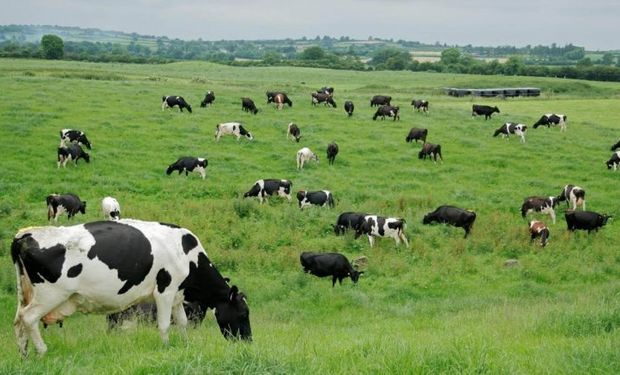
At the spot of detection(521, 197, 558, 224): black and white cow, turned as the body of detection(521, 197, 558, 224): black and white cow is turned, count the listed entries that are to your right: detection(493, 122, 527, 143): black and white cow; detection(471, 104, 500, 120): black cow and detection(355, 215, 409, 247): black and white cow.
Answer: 2

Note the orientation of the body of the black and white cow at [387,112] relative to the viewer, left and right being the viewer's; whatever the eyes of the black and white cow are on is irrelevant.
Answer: facing to the left of the viewer

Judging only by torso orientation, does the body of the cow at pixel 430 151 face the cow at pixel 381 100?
no

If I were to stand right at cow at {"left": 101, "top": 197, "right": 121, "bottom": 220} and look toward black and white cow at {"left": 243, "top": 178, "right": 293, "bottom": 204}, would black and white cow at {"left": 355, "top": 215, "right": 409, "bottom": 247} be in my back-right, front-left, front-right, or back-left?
front-right

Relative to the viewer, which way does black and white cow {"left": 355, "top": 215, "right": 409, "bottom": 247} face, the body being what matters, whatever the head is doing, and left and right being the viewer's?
facing to the left of the viewer

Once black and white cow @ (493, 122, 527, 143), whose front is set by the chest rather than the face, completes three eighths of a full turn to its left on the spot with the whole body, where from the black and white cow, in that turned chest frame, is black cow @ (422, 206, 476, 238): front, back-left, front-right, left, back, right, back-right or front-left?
front-right

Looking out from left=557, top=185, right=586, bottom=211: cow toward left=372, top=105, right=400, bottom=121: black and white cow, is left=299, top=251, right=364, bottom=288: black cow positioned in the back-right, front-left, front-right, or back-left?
back-left

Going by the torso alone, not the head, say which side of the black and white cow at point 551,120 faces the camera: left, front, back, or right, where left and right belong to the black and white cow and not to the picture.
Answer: left

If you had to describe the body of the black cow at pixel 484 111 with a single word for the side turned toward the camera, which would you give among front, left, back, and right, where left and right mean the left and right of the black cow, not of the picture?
right

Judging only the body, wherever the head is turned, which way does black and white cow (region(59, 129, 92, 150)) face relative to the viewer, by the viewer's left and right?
facing to the right of the viewer

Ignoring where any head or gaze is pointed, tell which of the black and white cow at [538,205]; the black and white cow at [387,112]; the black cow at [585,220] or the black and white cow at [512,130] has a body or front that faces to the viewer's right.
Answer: the black cow at [585,220]

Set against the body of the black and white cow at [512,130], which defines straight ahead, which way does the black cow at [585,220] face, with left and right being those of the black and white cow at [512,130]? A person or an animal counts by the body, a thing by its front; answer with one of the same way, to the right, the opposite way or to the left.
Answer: the opposite way

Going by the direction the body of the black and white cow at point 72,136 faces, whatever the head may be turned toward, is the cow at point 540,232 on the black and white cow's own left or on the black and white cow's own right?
on the black and white cow's own right

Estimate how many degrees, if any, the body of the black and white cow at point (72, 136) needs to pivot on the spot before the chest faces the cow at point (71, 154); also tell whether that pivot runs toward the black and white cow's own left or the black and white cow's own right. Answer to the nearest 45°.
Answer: approximately 90° to the black and white cow's own right
